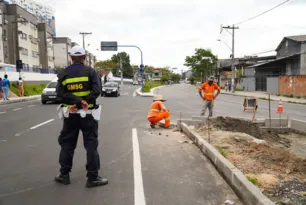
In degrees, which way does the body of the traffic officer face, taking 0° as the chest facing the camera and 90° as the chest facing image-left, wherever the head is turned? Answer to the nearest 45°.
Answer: approximately 180°

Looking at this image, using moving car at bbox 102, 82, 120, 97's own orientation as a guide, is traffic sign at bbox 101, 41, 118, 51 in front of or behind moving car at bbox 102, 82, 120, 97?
behind

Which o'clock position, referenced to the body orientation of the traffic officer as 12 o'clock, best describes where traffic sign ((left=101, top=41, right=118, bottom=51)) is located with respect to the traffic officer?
The traffic sign is roughly at 12 o'clock from the traffic officer.

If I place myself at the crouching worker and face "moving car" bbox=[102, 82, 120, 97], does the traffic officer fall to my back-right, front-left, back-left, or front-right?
back-left

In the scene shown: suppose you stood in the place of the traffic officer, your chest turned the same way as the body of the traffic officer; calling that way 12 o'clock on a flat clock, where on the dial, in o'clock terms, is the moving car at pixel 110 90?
The moving car is roughly at 12 o'clock from the traffic officer.
